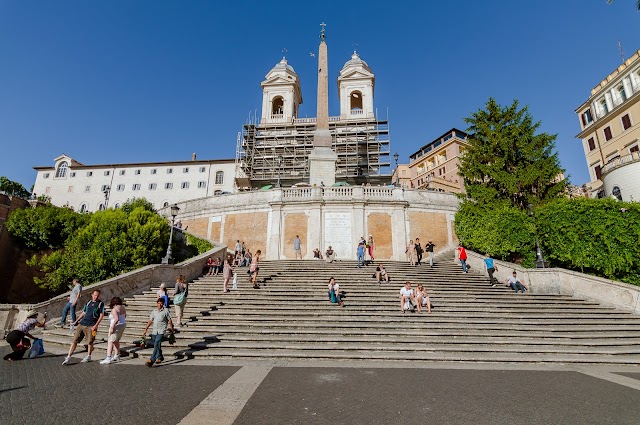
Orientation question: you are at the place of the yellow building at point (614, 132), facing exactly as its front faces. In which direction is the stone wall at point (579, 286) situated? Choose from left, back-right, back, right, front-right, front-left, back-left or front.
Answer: front-left

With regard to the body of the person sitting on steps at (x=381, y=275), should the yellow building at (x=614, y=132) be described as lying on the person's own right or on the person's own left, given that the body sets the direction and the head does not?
on the person's own left

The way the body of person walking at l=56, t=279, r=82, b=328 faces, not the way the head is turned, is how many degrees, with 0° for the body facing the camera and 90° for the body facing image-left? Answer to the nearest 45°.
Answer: approximately 45°

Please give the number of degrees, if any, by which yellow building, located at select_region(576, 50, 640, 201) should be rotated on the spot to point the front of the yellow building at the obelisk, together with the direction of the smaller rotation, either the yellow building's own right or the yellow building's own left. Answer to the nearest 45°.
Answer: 0° — it already faces it

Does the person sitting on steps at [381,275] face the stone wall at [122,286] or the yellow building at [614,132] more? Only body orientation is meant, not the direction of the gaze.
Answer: the stone wall

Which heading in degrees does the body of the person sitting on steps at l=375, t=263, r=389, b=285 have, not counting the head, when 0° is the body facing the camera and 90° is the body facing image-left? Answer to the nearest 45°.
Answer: approximately 0°

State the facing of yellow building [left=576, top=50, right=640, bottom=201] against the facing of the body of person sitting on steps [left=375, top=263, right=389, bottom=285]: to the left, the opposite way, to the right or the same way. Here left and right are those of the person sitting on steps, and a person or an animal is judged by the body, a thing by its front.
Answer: to the right

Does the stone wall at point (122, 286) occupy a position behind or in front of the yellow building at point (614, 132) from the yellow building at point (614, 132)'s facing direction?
in front

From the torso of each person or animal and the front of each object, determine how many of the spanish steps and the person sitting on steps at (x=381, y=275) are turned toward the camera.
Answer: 2
